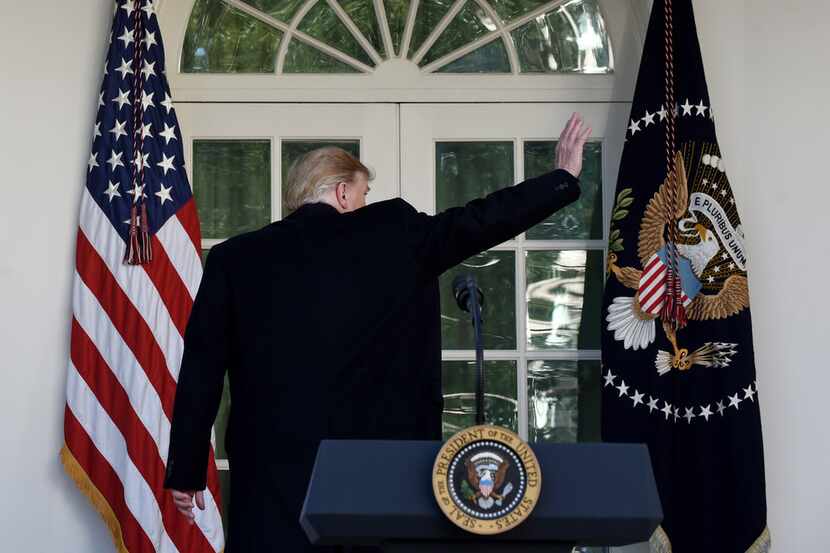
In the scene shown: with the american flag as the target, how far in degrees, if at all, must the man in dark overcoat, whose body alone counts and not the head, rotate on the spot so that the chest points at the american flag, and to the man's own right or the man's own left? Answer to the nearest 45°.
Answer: approximately 45° to the man's own left

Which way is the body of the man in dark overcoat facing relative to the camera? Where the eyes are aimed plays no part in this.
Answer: away from the camera

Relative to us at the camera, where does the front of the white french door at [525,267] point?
facing the viewer

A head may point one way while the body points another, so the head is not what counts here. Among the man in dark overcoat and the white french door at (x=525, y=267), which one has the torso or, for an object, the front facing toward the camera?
the white french door

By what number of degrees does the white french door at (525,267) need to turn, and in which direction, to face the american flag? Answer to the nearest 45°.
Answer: approximately 90° to its right

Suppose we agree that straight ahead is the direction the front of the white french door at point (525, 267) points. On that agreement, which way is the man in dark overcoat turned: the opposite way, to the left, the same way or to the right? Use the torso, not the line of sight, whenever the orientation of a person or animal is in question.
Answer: the opposite way

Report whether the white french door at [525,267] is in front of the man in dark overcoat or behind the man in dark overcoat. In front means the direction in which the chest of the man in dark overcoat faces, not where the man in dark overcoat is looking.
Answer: in front

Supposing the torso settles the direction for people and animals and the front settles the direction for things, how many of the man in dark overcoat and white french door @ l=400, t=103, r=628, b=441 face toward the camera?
1
